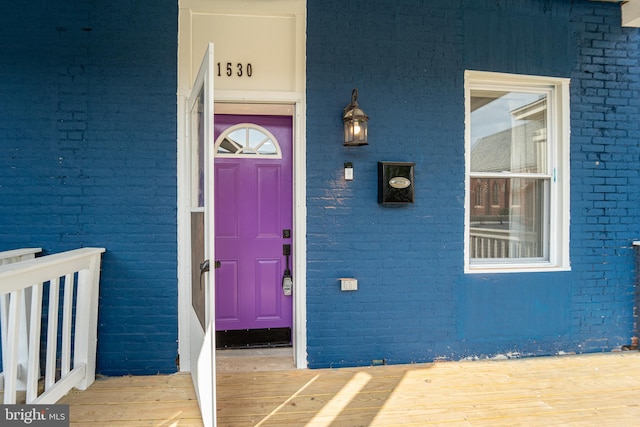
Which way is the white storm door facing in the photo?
to the viewer's left

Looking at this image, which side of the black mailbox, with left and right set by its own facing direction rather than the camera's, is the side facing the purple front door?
right

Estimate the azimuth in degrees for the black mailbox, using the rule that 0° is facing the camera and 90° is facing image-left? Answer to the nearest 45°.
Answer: approximately 0°

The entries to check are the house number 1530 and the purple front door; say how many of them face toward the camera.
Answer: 2

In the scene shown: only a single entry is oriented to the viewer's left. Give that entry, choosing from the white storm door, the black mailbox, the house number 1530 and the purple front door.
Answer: the white storm door

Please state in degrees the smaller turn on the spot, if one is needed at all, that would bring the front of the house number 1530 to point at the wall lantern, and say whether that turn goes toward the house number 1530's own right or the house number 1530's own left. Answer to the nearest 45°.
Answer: approximately 90° to the house number 1530's own left

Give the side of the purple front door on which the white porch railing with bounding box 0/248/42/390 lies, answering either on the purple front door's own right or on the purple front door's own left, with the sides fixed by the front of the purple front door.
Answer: on the purple front door's own right

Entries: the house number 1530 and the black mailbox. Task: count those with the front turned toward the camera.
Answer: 2

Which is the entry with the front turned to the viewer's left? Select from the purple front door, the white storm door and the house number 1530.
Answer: the white storm door

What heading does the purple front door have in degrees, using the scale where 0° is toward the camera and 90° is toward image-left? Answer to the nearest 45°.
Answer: approximately 0°
